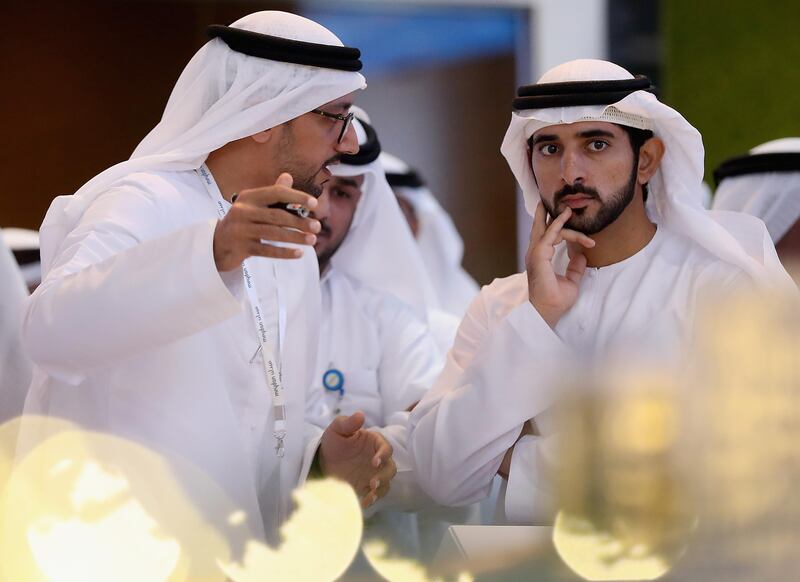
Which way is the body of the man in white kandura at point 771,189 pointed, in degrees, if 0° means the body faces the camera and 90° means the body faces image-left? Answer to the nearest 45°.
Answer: approximately 270°

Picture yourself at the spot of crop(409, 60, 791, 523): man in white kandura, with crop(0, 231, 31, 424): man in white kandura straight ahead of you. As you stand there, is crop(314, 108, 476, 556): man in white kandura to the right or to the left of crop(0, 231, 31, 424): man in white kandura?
right

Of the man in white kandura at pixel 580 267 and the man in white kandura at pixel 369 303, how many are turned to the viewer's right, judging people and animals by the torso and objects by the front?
0

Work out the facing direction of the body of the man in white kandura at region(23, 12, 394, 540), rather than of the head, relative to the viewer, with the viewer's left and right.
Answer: facing the viewer and to the right of the viewer

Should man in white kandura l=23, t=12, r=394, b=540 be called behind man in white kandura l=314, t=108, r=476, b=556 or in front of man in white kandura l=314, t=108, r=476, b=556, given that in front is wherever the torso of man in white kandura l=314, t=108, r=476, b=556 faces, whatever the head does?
in front

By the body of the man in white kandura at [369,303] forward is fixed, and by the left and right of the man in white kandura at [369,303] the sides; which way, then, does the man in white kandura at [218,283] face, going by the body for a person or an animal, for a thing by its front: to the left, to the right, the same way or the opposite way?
to the left

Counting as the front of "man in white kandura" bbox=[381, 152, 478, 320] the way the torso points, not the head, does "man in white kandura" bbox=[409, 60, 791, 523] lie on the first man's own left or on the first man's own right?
on the first man's own left

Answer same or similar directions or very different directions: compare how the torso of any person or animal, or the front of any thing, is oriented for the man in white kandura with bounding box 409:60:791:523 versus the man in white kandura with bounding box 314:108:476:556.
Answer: same or similar directions

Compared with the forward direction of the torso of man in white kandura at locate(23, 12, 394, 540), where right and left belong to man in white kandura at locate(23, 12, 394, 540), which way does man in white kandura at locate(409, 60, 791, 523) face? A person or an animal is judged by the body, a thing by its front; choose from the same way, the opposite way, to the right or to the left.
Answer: to the right

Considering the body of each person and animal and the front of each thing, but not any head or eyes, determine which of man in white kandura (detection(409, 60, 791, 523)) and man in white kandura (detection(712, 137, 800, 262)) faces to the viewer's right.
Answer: man in white kandura (detection(712, 137, 800, 262))

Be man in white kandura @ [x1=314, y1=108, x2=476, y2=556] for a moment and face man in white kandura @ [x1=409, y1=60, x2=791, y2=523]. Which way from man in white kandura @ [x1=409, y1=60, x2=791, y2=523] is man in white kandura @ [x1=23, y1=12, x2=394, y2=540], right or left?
right

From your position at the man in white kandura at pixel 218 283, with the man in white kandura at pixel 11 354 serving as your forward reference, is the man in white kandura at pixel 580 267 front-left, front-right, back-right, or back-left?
back-right
